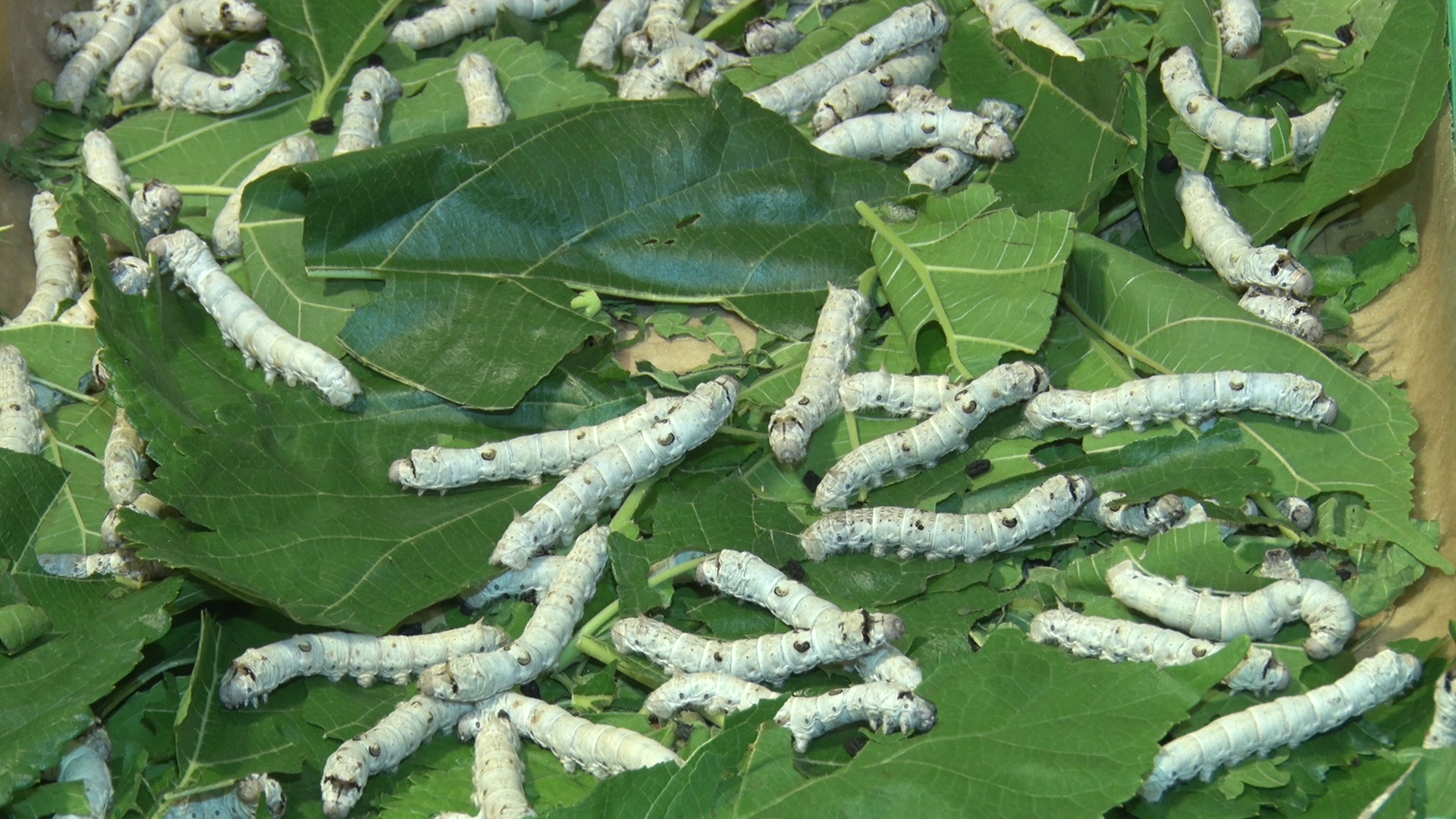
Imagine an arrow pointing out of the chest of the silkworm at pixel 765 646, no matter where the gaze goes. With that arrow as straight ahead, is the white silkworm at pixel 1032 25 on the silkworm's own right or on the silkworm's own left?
on the silkworm's own left

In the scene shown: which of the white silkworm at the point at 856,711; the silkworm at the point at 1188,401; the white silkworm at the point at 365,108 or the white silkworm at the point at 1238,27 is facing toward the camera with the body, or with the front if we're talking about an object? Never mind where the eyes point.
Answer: the white silkworm at the point at 1238,27

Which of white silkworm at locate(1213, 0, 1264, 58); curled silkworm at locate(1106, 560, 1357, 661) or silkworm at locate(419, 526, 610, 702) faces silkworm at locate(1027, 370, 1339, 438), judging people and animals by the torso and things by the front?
the white silkworm

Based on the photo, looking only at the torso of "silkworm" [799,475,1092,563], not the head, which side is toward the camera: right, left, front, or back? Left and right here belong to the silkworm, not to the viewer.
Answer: right

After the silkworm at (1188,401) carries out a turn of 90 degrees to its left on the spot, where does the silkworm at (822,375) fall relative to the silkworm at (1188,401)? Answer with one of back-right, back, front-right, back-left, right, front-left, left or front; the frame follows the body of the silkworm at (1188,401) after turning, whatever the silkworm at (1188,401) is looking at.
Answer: left

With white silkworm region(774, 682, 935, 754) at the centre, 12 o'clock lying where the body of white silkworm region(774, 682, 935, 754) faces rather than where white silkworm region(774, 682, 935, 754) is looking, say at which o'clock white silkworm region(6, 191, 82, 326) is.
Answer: white silkworm region(6, 191, 82, 326) is roughly at 7 o'clock from white silkworm region(774, 682, 935, 754).

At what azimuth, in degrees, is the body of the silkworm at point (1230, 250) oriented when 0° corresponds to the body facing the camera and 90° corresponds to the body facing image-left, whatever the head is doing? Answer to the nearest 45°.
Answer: approximately 315°

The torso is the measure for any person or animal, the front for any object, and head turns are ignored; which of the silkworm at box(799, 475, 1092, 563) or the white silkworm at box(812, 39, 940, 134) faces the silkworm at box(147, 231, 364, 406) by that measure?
the white silkworm

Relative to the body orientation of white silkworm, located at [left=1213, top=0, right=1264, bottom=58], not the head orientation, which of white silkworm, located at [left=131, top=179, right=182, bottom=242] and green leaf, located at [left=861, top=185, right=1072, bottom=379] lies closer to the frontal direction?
the green leaf

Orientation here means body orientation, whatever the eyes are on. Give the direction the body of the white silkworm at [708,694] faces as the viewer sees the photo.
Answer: to the viewer's left

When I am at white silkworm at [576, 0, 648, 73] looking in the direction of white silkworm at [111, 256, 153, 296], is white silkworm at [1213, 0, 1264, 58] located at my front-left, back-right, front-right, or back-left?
back-left
